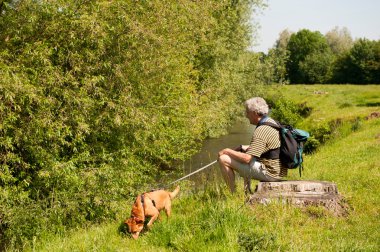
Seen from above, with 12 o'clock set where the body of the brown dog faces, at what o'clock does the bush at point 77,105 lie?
The bush is roughly at 4 o'clock from the brown dog.

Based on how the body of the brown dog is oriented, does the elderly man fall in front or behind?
behind

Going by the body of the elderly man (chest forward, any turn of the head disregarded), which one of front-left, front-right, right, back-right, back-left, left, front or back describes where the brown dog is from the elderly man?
front-left

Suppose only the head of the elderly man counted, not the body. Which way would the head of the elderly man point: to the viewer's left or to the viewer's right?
to the viewer's left

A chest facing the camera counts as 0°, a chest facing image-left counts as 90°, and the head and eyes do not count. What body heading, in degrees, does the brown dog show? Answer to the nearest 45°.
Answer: approximately 45°

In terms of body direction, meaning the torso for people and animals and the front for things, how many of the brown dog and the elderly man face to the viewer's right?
0

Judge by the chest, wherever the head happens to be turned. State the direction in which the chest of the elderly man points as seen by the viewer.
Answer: to the viewer's left
